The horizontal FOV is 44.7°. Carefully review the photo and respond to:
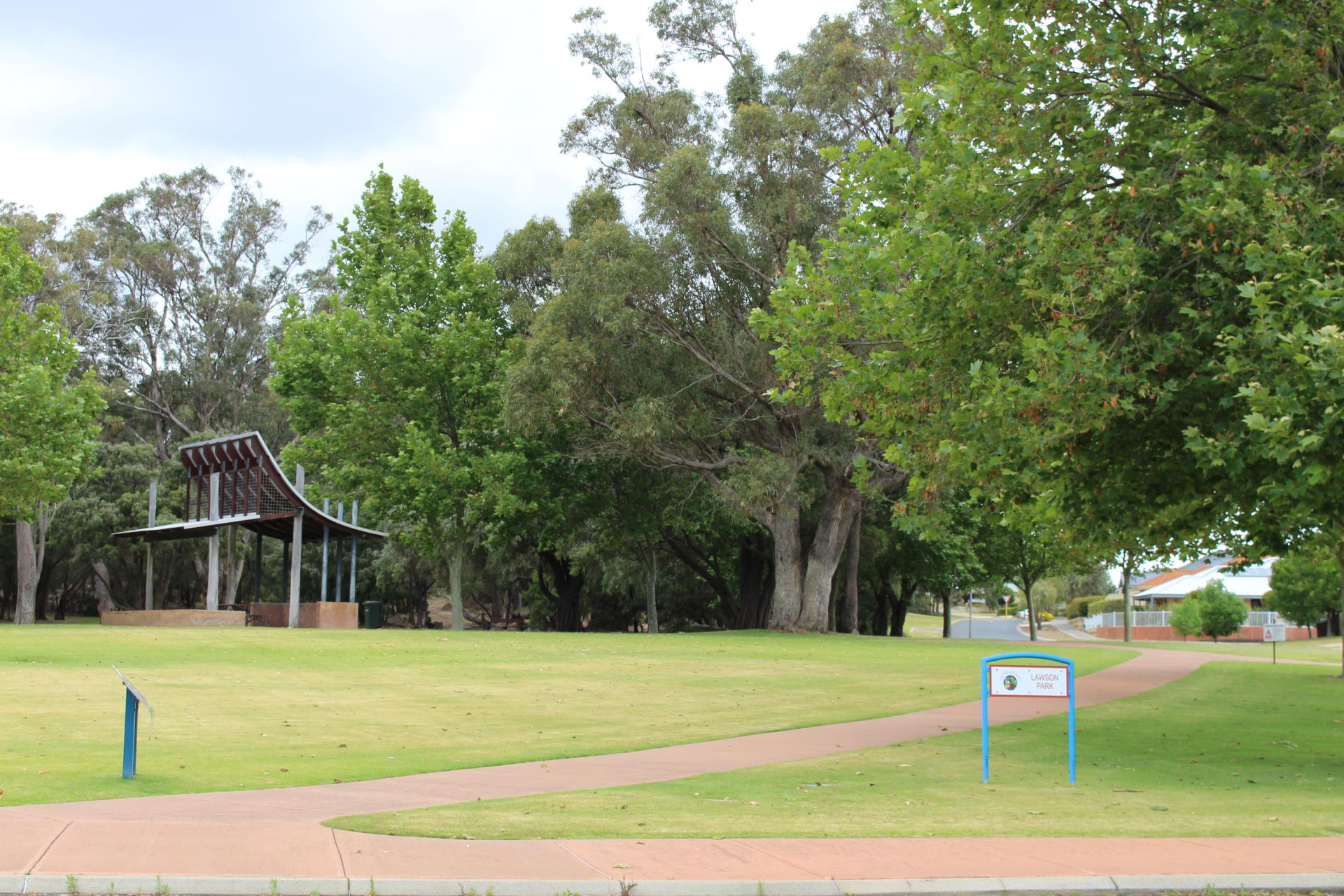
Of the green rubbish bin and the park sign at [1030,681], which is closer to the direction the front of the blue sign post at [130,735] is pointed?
the park sign

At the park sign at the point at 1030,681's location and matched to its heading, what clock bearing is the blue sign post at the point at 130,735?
The blue sign post is roughly at 2 o'clock from the park sign.

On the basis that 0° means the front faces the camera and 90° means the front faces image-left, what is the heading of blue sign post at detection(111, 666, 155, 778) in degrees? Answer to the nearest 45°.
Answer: approximately 270°

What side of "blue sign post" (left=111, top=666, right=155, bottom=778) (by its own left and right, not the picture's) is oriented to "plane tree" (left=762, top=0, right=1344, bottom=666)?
front

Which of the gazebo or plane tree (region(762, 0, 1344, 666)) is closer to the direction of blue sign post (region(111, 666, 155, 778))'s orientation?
the plane tree

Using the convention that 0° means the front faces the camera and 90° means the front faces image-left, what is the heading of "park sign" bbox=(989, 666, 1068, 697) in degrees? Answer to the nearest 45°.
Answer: approximately 0°

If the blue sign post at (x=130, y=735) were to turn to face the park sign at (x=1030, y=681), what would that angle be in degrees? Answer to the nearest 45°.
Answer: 0° — it already faces it

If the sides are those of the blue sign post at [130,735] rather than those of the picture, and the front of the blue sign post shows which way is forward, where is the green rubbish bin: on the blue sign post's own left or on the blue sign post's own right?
on the blue sign post's own left

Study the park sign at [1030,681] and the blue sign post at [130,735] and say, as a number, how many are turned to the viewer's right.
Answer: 1

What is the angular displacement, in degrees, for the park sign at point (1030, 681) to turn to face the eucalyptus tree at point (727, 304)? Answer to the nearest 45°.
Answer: approximately 180°

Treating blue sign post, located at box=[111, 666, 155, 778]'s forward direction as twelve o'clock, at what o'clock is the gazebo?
The gazebo is roughly at 9 o'clock from the blue sign post.
